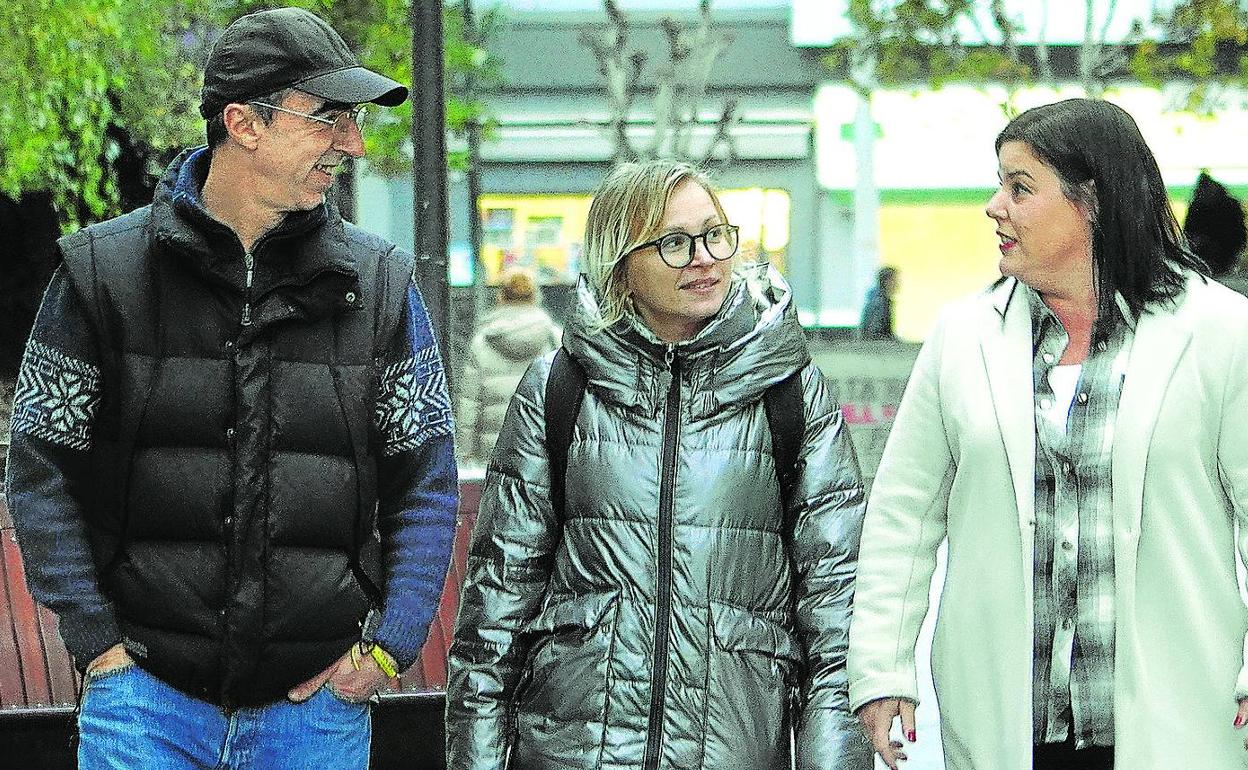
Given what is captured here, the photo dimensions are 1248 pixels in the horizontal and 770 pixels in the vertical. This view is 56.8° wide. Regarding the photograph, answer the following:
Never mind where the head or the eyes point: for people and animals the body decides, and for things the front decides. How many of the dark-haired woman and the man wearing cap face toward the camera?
2

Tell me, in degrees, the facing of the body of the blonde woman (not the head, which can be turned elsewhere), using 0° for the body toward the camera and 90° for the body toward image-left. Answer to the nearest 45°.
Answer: approximately 0°

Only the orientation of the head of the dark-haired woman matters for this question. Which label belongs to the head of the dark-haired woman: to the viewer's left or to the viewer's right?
to the viewer's left

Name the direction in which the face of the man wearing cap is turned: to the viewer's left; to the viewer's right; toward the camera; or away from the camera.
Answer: to the viewer's right

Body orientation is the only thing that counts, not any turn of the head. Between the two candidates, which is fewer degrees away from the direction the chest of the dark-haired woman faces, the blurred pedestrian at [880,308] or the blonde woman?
the blonde woman

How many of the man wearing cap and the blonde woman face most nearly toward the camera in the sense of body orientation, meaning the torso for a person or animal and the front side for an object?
2

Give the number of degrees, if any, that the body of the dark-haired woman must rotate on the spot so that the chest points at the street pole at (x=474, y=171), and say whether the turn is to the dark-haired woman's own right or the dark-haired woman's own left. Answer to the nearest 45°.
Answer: approximately 135° to the dark-haired woman's own right

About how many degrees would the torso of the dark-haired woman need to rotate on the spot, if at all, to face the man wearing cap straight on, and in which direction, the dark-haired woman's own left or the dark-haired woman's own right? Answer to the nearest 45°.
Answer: approximately 90° to the dark-haired woman's own right

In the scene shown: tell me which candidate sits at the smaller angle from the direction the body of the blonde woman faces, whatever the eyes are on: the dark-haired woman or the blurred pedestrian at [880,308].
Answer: the dark-haired woman

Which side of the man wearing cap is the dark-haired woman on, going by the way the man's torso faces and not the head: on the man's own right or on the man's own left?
on the man's own left

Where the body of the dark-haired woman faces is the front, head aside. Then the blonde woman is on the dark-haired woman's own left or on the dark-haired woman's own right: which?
on the dark-haired woman's own right
